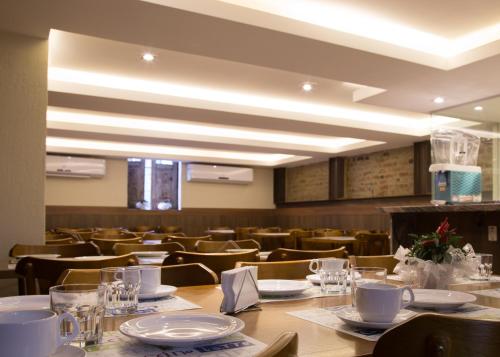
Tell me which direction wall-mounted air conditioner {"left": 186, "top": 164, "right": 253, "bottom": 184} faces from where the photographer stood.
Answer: facing the viewer

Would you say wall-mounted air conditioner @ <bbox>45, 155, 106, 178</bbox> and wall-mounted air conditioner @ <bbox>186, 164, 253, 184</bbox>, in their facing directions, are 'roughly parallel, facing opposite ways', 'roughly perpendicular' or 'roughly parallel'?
roughly parallel

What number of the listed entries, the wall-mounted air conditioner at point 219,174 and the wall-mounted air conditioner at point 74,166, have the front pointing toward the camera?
2

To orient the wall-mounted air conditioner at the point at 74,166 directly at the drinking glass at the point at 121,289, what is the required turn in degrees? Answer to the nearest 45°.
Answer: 0° — it already faces it

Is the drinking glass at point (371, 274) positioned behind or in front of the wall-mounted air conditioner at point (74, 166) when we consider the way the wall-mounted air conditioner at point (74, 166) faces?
in front

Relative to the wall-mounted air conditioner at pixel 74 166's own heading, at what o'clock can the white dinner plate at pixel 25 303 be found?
The white dinner plate is roughly at 12 o'clock from the wall-mounted air conditioner.

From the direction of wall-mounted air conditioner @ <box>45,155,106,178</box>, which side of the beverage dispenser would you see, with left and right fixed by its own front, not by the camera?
right

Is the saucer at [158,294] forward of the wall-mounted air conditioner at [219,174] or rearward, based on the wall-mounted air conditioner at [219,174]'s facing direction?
forward

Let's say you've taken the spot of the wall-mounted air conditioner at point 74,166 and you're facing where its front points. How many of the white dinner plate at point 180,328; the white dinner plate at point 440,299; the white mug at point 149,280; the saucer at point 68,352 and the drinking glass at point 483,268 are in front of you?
5

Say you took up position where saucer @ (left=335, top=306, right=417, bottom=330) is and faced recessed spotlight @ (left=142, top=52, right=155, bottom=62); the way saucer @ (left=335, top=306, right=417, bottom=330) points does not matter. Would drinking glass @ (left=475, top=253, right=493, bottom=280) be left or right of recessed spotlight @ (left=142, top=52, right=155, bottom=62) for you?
right

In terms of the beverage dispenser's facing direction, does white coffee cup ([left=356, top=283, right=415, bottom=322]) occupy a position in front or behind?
in front

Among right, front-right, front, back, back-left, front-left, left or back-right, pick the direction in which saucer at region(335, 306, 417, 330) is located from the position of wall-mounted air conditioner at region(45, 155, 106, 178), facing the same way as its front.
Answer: front

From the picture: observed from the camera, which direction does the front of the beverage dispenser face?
facing the viewer and to the left of the viewer

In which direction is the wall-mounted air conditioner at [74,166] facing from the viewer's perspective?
toward the camera

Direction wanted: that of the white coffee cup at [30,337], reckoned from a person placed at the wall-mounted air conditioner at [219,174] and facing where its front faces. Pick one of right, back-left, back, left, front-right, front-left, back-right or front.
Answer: front

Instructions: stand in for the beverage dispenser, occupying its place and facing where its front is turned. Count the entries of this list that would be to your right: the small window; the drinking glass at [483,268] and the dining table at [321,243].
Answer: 2

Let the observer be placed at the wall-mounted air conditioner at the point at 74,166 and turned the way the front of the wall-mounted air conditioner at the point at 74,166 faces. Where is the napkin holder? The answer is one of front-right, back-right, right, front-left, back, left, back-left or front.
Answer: front
